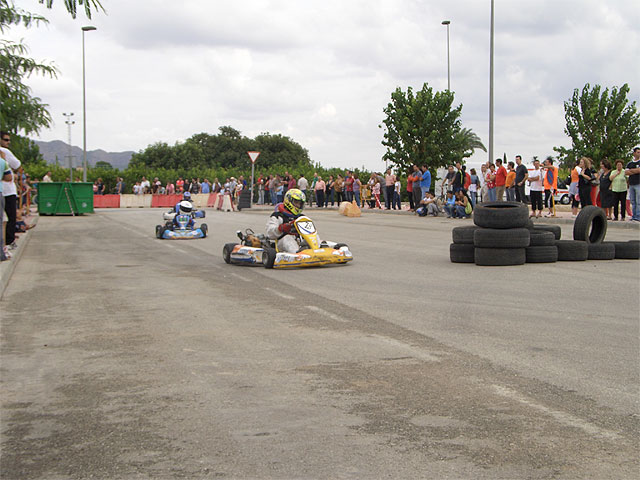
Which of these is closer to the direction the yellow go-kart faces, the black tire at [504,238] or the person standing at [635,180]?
the black tire

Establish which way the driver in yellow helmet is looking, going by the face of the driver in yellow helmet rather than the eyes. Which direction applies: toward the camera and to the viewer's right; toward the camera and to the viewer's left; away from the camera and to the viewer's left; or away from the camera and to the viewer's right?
toward the camera and to the viewer's right

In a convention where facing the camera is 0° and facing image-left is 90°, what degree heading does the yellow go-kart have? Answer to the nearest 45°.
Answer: approximately 315°

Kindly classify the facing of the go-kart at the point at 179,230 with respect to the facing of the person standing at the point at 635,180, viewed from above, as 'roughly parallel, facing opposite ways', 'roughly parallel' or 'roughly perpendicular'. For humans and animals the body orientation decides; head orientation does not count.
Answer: roughly perpendicular

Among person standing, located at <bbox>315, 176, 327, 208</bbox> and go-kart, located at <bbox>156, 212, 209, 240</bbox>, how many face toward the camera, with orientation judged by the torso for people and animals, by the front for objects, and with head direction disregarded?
2

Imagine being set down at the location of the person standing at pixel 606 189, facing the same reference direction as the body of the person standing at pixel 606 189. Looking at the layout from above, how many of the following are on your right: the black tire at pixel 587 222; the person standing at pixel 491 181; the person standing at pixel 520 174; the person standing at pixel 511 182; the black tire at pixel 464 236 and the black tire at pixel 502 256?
3

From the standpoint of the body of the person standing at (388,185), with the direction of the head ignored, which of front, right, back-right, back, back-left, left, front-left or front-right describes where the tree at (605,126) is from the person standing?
left

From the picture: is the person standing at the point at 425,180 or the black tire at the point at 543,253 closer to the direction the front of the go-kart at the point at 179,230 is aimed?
the black tire

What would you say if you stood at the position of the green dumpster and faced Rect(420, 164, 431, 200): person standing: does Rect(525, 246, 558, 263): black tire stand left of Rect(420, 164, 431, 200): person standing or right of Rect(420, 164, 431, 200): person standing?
right

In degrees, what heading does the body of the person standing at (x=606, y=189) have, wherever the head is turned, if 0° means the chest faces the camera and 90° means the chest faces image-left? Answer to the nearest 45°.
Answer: approximately 45°

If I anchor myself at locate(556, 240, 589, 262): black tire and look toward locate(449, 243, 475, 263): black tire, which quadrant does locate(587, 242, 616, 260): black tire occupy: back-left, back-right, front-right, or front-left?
back-right

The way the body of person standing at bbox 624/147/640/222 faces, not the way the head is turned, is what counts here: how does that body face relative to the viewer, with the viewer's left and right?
facing the viewer and to the left of the viewer

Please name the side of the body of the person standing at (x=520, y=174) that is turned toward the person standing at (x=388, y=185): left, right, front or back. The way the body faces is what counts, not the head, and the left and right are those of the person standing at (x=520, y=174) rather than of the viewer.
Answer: right
